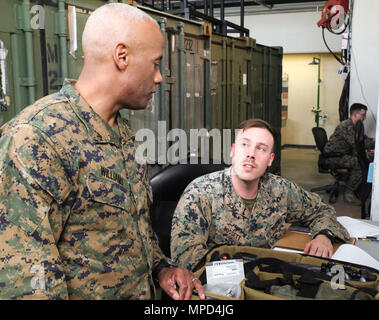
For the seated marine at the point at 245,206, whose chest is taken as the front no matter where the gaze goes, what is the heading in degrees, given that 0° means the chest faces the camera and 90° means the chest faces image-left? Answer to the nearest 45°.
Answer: approximately 0°

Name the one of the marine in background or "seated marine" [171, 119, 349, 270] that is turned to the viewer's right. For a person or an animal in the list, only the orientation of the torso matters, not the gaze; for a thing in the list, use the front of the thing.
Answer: the marine in background

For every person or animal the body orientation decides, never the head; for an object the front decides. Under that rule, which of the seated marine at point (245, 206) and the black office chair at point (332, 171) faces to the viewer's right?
the black office chair

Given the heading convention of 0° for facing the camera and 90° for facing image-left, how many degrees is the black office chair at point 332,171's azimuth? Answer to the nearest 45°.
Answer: approximately 270°

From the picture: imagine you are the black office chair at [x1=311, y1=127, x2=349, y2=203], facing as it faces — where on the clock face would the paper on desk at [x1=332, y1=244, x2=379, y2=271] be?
The paper on desk is roughly at 3 o'clock from the black office chair.

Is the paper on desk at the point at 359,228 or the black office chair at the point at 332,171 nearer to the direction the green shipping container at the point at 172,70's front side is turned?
the paper on desk

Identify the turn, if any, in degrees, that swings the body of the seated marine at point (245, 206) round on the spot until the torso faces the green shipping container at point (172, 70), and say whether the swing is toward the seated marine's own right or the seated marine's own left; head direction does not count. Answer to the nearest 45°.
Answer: approximately 180°

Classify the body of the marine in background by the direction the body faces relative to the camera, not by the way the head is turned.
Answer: to the viewer's right

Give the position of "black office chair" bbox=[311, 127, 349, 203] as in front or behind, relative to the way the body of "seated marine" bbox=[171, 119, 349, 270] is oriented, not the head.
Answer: behind

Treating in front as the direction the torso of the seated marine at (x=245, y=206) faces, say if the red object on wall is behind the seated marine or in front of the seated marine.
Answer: behind

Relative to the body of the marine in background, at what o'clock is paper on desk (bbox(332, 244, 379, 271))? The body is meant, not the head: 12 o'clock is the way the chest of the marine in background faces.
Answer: The paper on desk is roughly at 3 o'clock from the marine in background.

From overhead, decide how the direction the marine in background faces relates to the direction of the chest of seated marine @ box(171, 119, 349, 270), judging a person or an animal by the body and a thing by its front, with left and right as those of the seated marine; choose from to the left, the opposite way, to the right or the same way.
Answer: to the left
